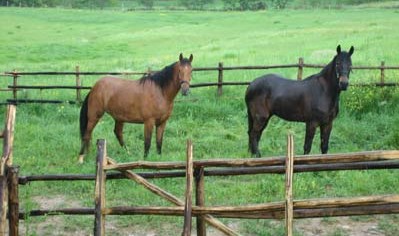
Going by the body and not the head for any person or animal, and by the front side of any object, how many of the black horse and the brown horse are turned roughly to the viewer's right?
2

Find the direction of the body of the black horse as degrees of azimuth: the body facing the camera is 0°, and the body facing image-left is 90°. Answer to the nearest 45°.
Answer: approximately 270°

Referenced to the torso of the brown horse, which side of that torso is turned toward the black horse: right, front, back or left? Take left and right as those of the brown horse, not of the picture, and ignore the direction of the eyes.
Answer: front

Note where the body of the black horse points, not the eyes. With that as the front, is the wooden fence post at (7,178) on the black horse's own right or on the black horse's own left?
on the black horse's own right

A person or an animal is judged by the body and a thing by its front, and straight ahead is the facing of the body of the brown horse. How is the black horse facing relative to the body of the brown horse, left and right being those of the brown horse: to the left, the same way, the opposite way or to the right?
the same way

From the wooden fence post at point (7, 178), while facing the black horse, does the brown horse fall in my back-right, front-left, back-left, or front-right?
front-left

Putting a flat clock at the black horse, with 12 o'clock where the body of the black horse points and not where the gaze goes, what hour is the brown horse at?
The brown horse is roughly at 6 o'clock from the black horse.

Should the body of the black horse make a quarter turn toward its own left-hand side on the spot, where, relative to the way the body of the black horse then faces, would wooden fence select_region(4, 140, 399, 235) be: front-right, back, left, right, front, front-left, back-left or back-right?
back

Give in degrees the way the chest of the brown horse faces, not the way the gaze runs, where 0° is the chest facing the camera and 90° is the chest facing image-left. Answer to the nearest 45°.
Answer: approximately 270°

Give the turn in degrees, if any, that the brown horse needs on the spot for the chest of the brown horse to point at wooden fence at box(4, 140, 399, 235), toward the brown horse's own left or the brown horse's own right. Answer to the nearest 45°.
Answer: approximately 90° to the brown horse's own right
